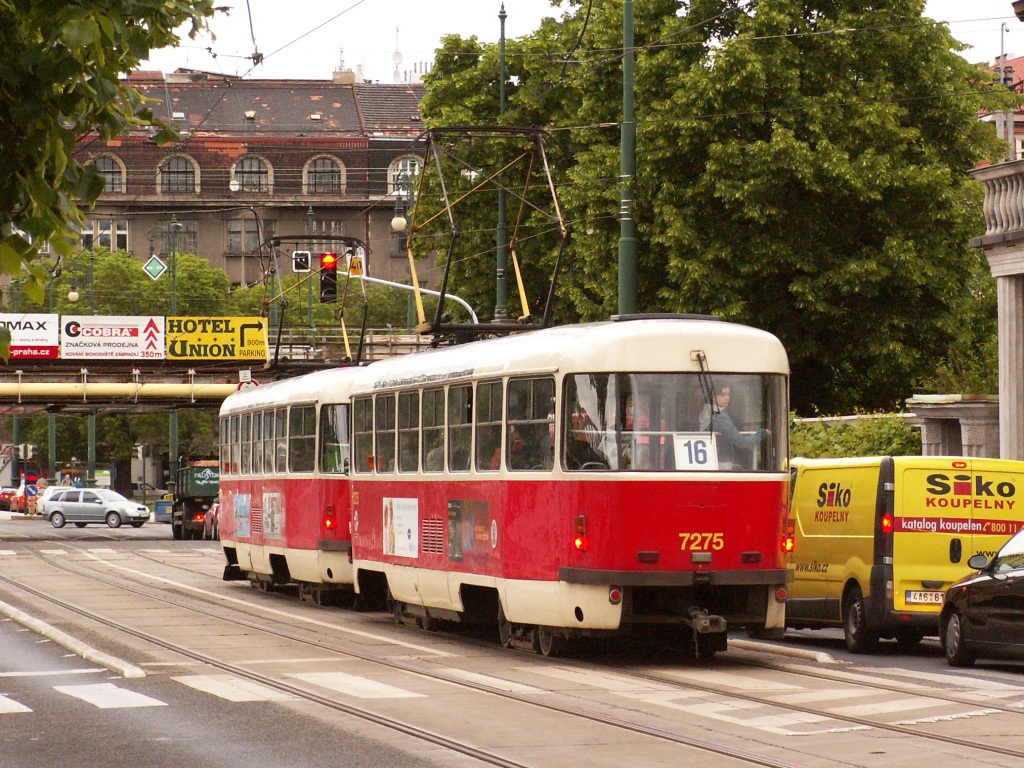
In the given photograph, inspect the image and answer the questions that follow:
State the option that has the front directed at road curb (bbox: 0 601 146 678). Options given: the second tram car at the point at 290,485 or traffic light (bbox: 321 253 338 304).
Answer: the traffic light

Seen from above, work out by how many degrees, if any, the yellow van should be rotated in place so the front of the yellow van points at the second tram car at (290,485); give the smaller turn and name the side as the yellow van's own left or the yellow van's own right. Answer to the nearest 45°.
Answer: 0° — it already faces it

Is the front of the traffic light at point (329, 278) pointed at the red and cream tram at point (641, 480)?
yes

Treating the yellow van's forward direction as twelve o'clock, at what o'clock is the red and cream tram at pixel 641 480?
The red and cream tram is roughly at 9 o'clock from the yellow van.
